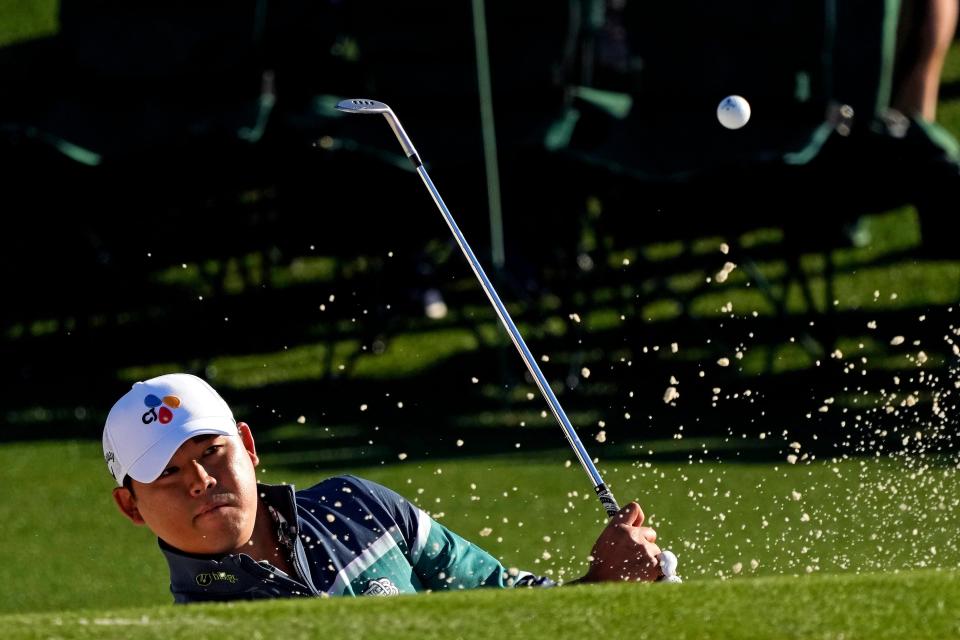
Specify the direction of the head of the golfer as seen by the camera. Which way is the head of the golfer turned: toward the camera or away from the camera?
toward the camera

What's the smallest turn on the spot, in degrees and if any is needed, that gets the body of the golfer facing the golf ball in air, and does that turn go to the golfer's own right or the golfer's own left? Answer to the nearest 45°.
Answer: approximately 135° to the golfer's own left

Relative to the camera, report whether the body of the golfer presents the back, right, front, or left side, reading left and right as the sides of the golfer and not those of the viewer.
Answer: front
